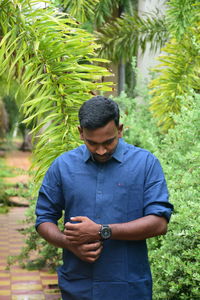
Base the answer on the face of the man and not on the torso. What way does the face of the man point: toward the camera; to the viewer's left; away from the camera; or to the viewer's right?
toward the camera

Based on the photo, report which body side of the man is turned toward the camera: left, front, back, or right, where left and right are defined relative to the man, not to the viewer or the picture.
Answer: front
